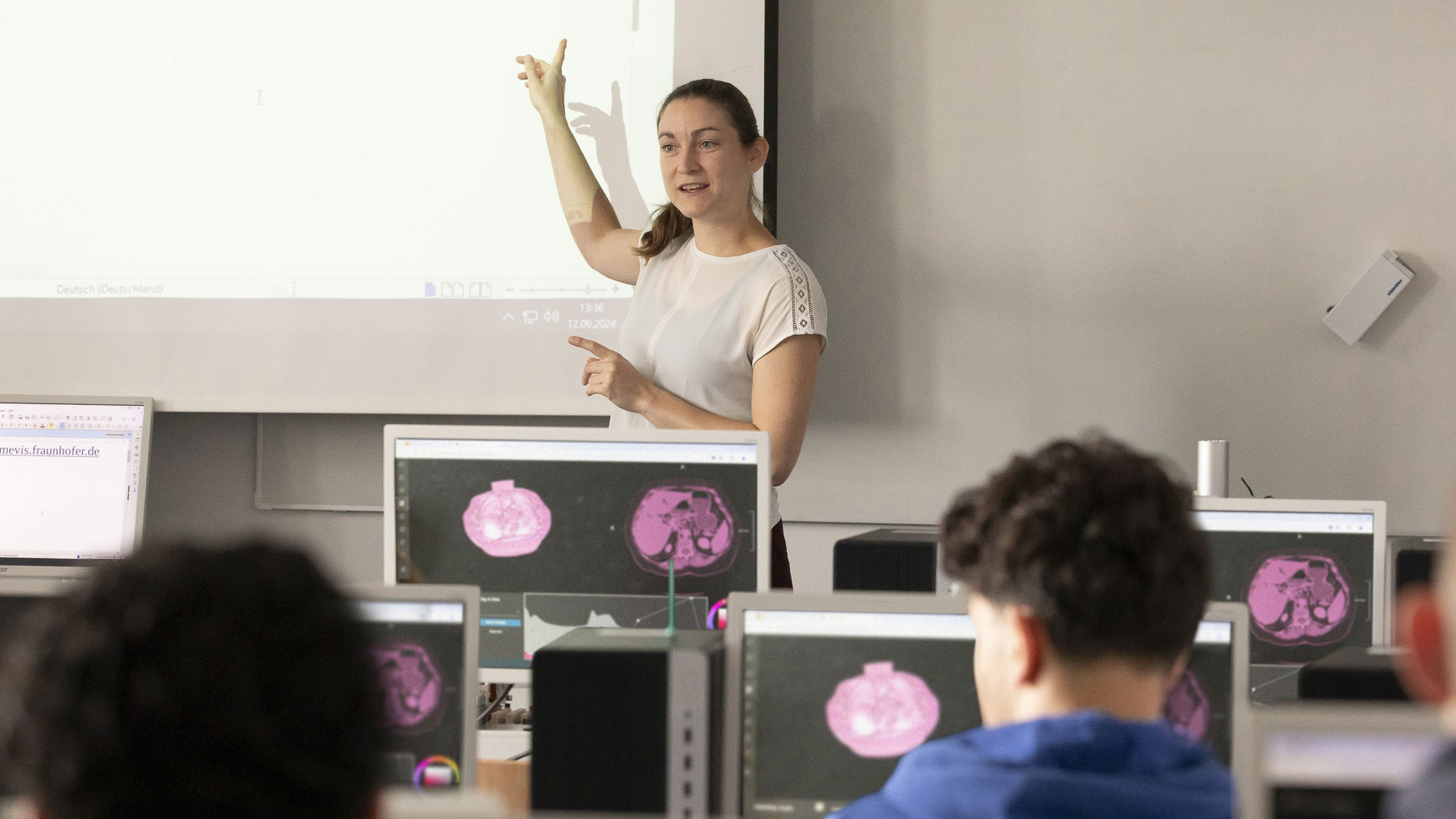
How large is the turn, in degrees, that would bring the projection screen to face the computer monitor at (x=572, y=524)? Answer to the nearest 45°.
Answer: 0° — it already faces it

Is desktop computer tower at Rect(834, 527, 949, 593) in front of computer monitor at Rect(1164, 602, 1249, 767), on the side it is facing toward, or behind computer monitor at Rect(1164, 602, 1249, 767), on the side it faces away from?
behind

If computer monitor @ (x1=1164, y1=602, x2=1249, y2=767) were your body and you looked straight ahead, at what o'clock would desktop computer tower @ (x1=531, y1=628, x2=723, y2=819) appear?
The desktop computer tower is roughly at 2 o'clock from the computer monitor.

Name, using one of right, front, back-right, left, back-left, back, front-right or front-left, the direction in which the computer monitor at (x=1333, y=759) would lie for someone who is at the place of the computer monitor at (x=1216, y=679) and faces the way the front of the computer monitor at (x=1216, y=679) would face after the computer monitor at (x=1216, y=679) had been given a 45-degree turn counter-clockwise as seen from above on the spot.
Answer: front-right

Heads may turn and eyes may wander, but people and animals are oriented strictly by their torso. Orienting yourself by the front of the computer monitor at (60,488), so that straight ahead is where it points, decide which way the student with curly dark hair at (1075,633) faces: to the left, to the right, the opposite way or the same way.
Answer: the opposite way

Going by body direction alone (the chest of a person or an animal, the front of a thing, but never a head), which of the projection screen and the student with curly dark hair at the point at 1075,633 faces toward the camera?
the projection screen

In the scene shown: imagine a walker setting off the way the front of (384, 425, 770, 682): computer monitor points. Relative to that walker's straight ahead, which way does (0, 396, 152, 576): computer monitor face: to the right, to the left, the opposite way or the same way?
the same way

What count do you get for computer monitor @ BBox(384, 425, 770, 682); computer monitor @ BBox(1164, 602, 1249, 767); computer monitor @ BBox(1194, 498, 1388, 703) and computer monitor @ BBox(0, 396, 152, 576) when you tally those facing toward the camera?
4

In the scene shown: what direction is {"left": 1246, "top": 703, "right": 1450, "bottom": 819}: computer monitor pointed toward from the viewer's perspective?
toward the camera

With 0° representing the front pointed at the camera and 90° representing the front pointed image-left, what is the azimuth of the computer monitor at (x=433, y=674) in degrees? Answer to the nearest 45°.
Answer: approximately 0°

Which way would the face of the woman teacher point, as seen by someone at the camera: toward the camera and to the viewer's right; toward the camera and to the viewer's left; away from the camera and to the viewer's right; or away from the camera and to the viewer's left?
toward the camera and to the viewer's left

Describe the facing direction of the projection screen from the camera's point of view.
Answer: facing the viewer

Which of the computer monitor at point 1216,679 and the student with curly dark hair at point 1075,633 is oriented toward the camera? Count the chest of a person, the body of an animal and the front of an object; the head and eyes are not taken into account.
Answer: the computer monitor

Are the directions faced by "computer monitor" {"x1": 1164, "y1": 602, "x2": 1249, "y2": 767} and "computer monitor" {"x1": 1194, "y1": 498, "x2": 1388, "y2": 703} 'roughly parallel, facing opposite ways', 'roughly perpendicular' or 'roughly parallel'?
roughly parallel

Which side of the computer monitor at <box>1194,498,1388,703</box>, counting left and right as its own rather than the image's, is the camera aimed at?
front

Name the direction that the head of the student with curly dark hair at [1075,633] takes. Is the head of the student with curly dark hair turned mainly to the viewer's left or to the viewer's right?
to the viewer's left

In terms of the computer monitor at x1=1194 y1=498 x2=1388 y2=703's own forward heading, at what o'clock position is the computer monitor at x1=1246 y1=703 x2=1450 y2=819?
the computer monitor at x1=1246 y1=703 x2=1450 y2=819 is roughly at 12 o'clock from the computer monitor at x1=1194 y1=498 x2=1388 y2=703.

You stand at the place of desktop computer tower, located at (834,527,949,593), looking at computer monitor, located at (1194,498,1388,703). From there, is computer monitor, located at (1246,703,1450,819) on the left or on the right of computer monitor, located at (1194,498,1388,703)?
right
